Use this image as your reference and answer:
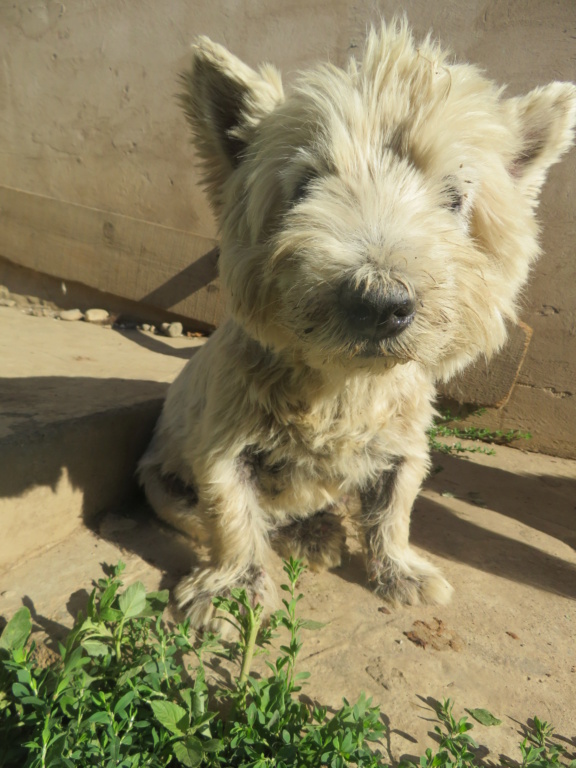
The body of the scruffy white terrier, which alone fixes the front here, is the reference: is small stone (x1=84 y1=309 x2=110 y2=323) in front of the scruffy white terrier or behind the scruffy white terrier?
behind

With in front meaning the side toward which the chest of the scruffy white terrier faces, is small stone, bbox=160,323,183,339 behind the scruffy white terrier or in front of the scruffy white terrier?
behind

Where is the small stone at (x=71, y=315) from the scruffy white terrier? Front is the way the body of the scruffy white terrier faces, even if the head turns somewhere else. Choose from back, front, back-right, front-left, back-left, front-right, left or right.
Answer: back-right

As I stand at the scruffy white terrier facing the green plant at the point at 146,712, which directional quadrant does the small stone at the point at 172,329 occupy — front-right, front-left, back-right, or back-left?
back-right

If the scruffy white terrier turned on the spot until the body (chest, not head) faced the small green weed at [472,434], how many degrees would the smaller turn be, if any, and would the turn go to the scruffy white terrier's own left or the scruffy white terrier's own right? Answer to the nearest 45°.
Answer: approximately 135° to the scruffy white terrier's own left

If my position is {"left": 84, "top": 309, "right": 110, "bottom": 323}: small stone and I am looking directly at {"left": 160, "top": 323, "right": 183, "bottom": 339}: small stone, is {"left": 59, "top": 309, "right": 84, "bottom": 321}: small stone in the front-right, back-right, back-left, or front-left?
back-right

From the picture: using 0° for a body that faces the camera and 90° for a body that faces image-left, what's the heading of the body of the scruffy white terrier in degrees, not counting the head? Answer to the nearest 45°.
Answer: approximately 0°

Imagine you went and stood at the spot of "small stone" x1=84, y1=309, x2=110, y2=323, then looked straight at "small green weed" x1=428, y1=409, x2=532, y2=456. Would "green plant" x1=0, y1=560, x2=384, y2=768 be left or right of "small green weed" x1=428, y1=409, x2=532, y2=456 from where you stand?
right
